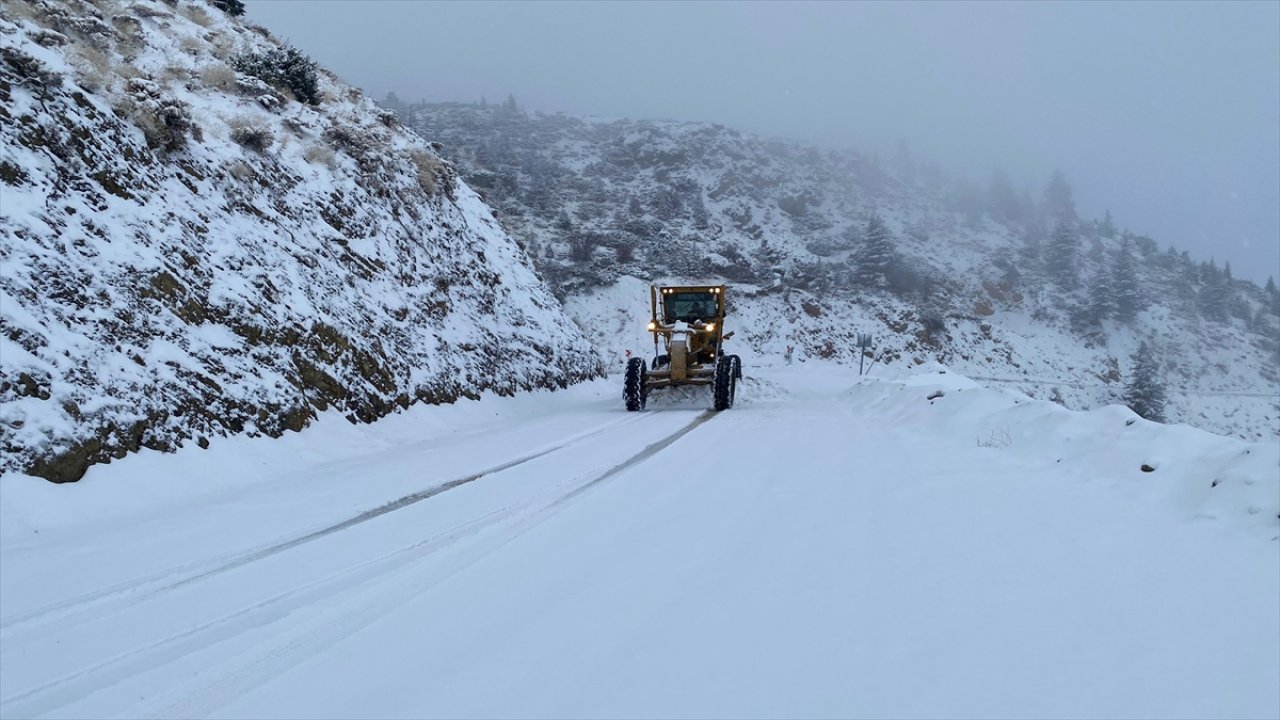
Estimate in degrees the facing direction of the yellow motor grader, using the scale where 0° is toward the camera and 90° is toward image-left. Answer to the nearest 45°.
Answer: approximately 0°

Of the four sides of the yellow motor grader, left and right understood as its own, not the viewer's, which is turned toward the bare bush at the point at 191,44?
right

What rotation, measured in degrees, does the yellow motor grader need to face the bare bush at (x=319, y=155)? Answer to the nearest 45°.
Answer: approximately 45° to its right

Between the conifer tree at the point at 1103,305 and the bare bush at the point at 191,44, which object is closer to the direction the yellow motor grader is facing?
the bare bush

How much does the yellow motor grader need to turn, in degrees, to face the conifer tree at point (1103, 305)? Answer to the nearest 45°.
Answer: approximately 135° to its left

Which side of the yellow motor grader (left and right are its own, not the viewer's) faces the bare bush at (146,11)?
right

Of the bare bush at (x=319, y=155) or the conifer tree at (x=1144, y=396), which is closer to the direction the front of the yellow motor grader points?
the bare bush

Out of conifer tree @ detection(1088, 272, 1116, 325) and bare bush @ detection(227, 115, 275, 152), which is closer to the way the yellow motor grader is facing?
the bare bush

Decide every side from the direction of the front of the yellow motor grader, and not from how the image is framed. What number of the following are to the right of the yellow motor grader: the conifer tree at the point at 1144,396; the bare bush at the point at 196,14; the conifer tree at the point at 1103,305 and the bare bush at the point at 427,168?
2
